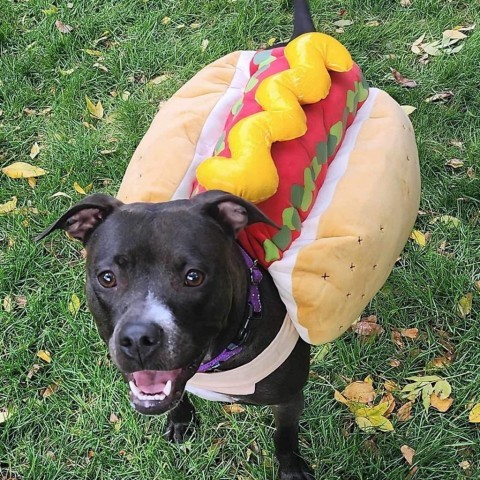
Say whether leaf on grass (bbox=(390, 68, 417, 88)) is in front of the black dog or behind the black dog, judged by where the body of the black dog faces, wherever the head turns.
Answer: behind

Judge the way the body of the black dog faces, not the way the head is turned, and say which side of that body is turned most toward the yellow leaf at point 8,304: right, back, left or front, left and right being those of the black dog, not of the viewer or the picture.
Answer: right

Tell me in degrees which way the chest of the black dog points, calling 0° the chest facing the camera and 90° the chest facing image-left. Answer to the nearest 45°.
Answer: approximately 45°

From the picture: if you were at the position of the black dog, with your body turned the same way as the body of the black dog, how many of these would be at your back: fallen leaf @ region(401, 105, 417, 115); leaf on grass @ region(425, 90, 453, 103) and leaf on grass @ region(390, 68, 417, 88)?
3

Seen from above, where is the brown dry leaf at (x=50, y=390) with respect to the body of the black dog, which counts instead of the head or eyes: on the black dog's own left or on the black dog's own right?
on the black dog's own right

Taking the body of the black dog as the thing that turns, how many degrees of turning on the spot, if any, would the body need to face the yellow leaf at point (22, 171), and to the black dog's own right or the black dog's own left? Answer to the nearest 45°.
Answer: approximately 135° to the black dog's own right

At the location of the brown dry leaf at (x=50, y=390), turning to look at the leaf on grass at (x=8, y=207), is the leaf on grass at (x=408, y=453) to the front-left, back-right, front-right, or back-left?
back-right
